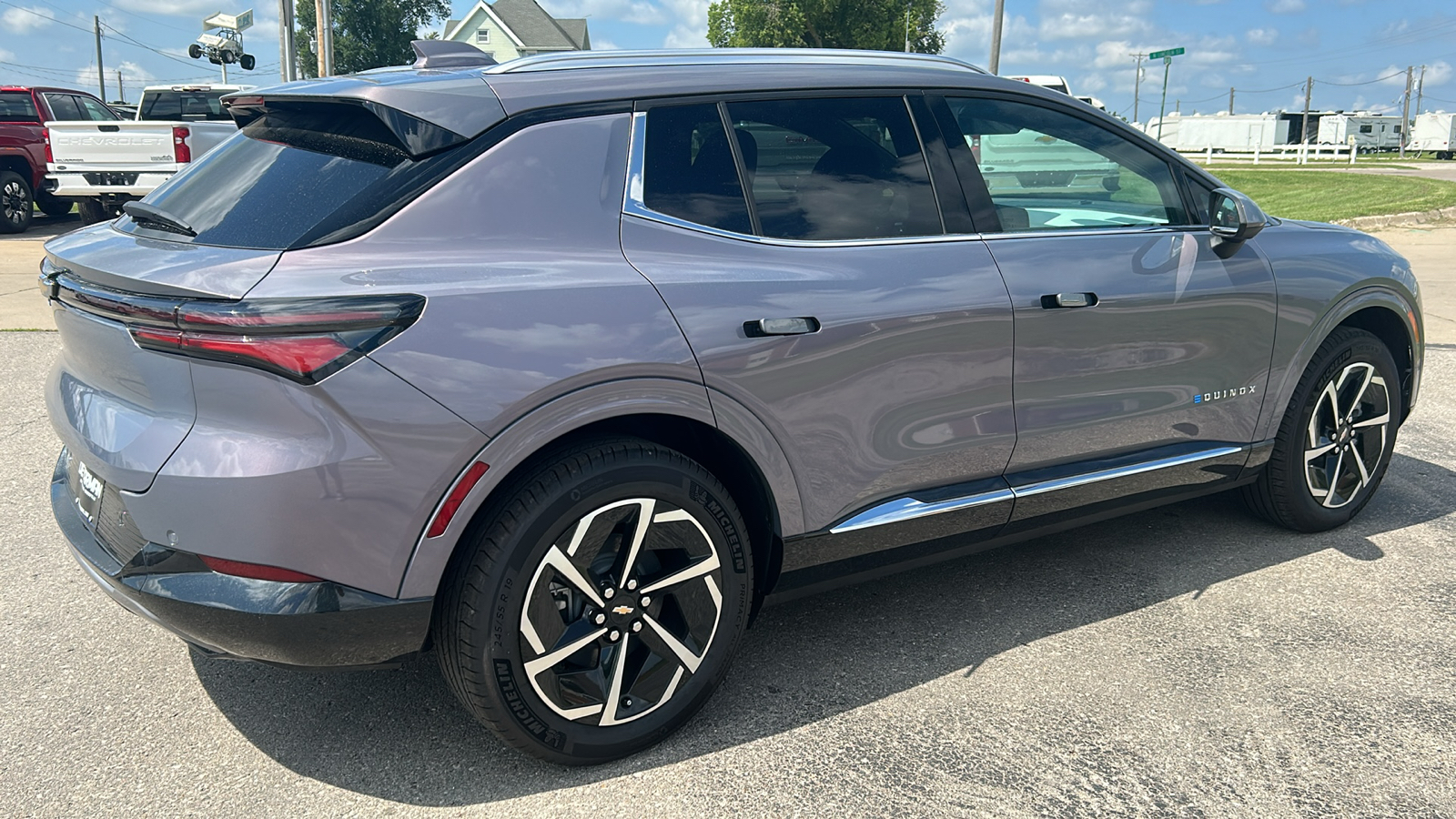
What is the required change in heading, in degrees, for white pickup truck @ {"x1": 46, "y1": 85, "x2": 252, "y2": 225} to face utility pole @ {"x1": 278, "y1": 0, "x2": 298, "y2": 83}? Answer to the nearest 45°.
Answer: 0° — it already faces it

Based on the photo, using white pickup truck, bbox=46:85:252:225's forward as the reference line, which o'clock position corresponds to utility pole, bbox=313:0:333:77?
The utility pole is roughly at 12 o'clock from the white pickup truck.

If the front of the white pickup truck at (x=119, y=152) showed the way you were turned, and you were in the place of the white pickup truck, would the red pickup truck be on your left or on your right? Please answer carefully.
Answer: on your left

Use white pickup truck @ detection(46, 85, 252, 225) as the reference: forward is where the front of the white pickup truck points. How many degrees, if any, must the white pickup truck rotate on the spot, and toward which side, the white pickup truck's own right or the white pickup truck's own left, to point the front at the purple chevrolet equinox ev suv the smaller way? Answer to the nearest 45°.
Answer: approximately 135° to the white pickup truck's own right

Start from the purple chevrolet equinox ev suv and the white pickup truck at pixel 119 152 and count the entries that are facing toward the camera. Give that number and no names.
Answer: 0

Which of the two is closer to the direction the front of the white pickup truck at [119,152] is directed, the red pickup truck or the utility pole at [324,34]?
the utility pole

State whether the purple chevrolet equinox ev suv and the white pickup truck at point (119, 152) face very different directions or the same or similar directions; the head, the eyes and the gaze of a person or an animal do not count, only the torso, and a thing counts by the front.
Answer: same or similar directions

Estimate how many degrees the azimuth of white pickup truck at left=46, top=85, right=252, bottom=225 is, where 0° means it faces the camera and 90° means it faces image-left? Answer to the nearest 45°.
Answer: approximately 225°

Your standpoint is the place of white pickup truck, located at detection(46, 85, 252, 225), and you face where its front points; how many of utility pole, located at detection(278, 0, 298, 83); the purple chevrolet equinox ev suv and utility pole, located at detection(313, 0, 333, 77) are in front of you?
2

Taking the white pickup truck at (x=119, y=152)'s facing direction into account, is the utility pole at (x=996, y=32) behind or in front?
in front

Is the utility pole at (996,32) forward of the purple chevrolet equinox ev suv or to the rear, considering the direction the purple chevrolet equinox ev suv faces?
forward

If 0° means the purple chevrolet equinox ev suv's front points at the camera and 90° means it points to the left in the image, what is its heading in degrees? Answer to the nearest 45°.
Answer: approximately 225°
